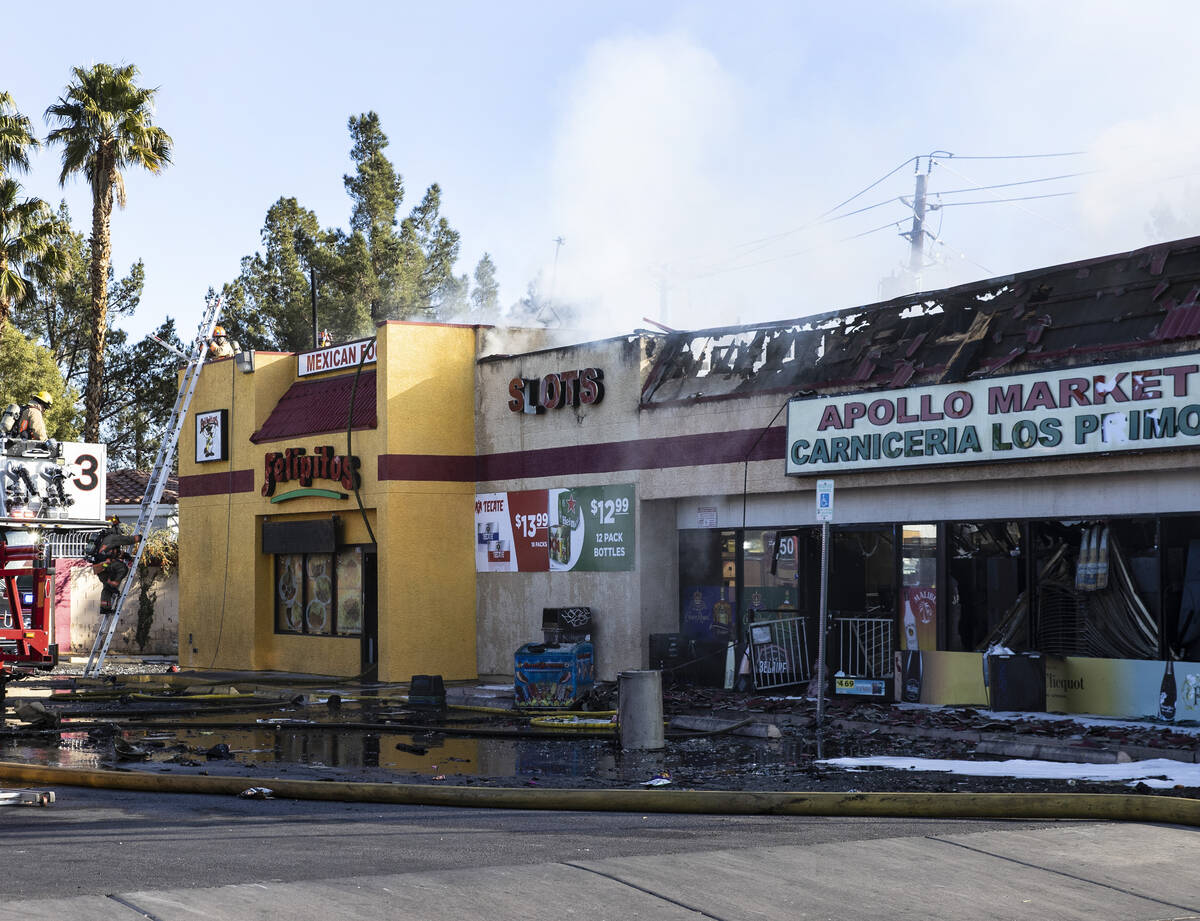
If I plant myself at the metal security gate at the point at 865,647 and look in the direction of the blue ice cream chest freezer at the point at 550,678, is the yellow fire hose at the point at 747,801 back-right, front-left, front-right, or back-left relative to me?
front-left

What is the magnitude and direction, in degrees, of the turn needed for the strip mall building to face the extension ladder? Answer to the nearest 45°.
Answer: approximately 90° to its right

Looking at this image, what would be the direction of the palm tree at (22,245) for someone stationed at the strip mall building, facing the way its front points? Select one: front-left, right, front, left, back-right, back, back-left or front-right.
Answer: right

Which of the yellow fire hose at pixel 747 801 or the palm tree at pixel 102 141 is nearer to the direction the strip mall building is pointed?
the yellow fire hose

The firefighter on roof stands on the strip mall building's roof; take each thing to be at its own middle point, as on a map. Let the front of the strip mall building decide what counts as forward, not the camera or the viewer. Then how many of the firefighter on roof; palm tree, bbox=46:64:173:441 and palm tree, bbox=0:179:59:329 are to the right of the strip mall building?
3

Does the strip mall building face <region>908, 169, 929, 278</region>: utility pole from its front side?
no

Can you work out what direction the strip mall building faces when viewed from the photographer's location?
facing the viewer and to the left of the viewer

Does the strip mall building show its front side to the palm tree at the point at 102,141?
no

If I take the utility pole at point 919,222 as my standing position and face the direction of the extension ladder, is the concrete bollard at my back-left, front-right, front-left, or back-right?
front-left

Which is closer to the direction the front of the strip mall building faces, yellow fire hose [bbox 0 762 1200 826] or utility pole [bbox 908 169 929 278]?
the yellow fire hose

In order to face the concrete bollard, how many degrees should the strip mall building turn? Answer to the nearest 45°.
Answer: approximately 45° to its left

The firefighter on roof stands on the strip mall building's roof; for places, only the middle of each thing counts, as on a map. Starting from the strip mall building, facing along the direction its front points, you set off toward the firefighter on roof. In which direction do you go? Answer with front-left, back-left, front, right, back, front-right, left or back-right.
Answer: right
